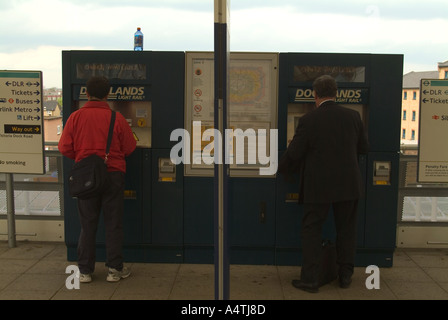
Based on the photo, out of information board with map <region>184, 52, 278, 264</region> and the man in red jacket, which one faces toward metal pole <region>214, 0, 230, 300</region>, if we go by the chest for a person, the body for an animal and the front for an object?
the information board with map

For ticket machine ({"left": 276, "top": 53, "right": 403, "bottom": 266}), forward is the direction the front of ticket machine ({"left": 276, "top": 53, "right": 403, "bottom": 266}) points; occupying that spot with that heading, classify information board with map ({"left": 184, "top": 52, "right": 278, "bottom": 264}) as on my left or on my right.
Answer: on my right

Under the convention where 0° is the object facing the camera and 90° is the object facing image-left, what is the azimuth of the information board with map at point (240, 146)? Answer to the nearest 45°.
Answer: approximately 0°

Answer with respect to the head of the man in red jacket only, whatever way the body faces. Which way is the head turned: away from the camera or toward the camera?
away from the camera

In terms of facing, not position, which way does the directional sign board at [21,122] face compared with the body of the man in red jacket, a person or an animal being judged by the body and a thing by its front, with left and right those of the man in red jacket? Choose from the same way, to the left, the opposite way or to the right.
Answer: the opposite way

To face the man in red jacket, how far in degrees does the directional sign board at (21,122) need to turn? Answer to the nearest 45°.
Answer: approximately 45° to its left

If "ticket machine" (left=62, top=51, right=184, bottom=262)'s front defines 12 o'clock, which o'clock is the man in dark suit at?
The man in dark suit is roughly at 10 o'clock from the ticket machine.

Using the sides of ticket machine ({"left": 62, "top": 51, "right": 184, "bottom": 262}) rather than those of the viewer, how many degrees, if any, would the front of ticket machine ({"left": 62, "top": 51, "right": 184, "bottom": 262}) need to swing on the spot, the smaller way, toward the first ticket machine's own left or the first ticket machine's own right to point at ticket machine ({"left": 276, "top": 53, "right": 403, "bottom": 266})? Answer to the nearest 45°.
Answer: approximately 90° to the first ticket machine's own left
